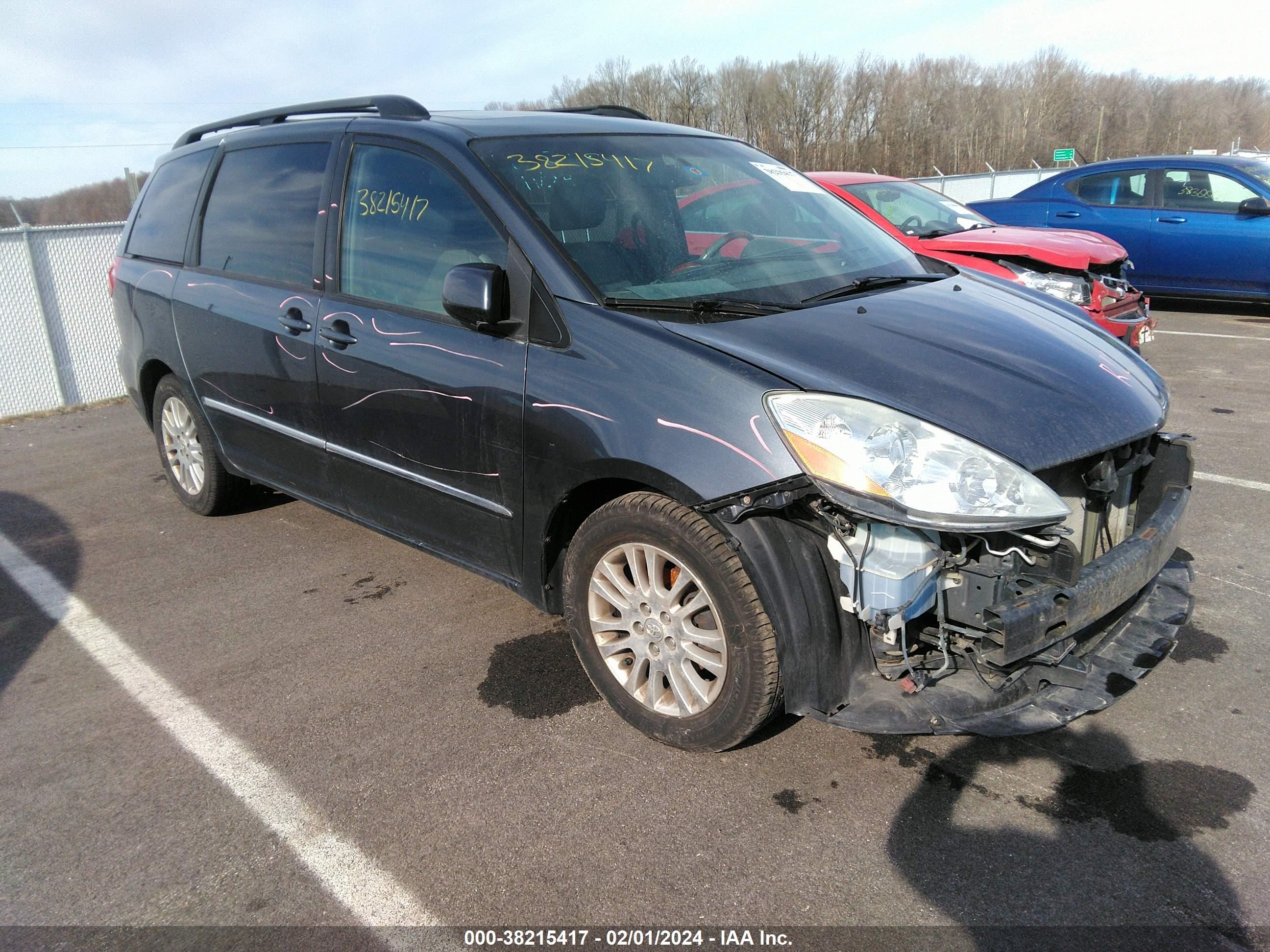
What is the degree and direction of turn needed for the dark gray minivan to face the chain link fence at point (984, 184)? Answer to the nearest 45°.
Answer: approximately 135° to its left

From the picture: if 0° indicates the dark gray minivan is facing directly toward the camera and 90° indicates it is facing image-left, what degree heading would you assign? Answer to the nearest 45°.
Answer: approximately 315°

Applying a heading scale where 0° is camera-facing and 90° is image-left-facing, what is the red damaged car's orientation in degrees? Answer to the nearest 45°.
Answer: approximately 315°

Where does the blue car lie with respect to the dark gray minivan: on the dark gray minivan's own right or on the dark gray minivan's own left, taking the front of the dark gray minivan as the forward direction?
on the dark gray minivan's own left

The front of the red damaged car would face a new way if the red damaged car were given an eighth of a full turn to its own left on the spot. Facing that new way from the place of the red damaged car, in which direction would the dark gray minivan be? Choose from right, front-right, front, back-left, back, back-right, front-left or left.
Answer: right

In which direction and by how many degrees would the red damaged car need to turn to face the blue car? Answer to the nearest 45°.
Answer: approximately 90° to its left

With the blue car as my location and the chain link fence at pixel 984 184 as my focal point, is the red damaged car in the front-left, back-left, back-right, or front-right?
back-left
